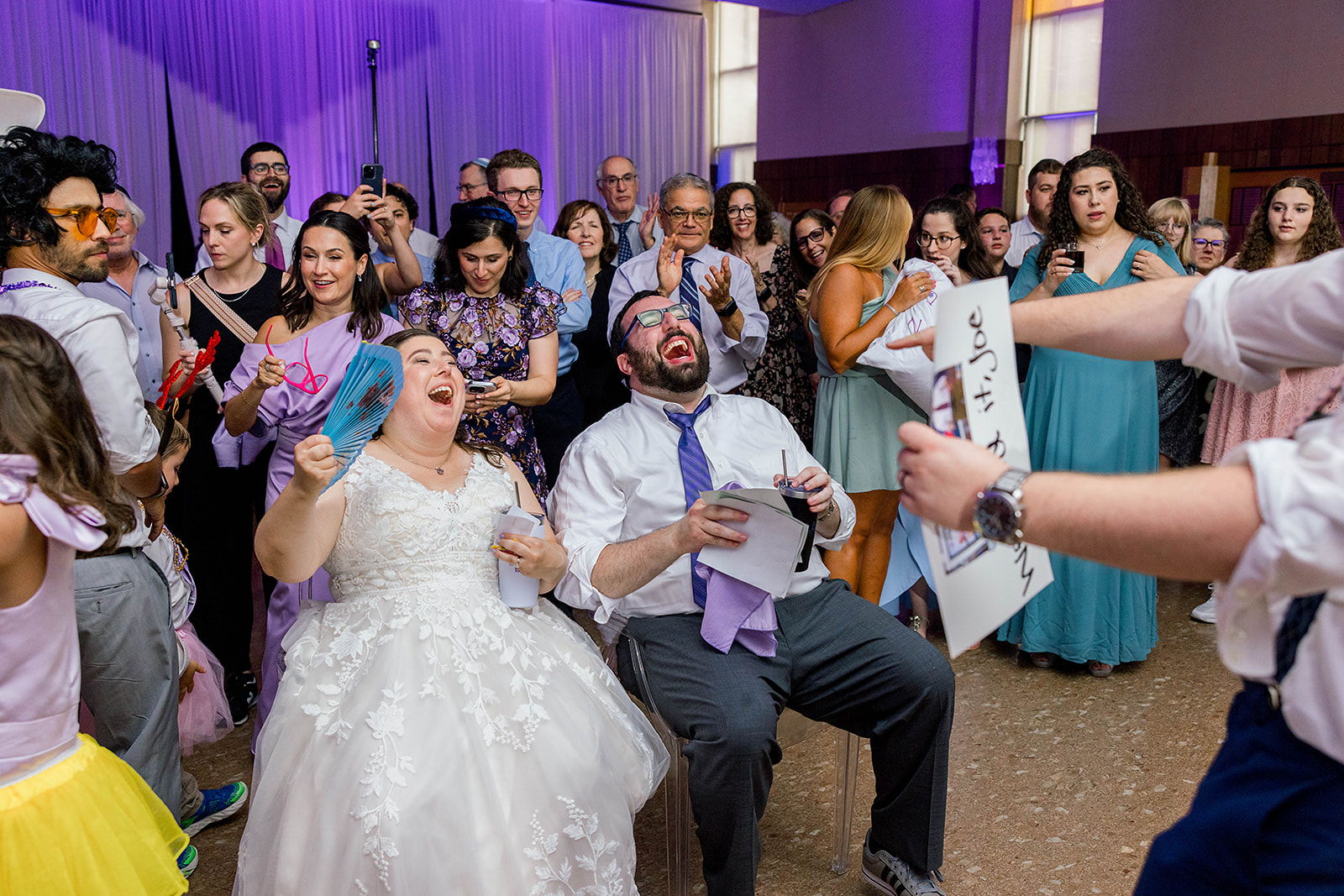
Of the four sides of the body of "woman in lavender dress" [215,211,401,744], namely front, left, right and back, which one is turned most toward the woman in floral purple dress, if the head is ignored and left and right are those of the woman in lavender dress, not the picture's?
left

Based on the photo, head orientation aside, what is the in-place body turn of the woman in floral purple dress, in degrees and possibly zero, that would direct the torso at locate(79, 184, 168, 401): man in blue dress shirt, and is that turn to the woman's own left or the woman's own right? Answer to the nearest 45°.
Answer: approximately 90° to the woman's own right

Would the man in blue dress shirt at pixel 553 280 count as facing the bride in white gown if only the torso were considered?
yes

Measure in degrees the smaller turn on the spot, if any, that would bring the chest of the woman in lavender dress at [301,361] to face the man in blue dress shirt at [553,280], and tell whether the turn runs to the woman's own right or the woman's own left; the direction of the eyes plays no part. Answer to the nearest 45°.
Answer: approximately 135° to the woman's own left

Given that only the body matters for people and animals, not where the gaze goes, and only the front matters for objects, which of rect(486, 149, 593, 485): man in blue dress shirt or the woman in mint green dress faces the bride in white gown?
the man in blue dress shirt
